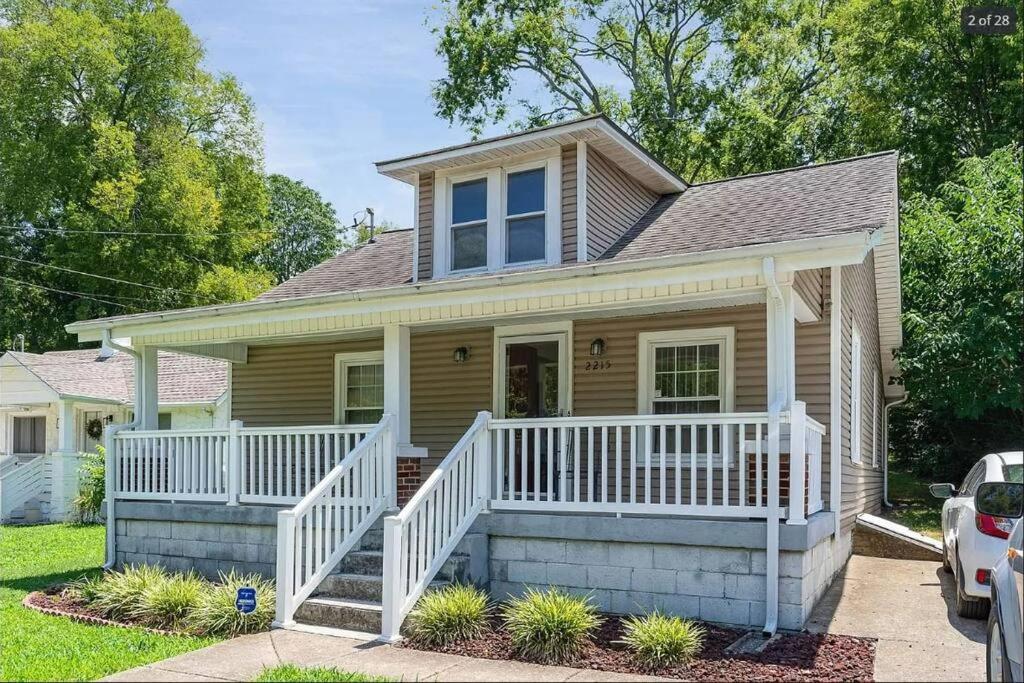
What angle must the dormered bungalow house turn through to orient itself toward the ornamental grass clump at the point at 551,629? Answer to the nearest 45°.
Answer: approximately 45° to its left

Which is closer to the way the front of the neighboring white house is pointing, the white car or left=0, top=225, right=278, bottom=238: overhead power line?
the white car

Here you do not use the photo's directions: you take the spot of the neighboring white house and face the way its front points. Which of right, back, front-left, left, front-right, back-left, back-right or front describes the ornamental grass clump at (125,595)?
front-left

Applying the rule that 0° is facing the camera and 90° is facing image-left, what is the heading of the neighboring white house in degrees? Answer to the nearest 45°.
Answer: approximately 45°

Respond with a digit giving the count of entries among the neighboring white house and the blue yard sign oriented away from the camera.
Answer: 0

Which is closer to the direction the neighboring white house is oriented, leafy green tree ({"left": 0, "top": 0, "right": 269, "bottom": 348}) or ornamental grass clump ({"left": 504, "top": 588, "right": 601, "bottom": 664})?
the ornamental grass clump

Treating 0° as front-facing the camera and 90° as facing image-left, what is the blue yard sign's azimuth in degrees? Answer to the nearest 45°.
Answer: approximately 0°

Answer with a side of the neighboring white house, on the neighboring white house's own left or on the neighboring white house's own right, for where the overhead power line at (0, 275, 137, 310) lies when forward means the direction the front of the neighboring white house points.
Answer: on the neighboring white house's own right

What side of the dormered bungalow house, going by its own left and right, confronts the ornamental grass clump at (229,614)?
front

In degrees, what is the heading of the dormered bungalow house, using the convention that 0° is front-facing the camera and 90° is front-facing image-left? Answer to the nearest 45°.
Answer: approximately 45°

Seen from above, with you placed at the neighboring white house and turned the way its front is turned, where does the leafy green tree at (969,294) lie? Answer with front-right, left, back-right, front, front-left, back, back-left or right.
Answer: left

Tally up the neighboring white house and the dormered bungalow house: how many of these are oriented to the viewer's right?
0

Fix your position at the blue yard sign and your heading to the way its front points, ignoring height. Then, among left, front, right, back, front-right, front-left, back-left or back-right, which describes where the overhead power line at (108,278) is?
back

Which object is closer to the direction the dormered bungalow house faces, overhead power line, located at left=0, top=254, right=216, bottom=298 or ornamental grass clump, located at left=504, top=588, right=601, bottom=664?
the ornamental grass clump

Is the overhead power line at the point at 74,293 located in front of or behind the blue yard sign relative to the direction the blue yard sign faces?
behind

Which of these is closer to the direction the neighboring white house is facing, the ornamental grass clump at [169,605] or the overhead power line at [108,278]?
the ornamental grass clump
